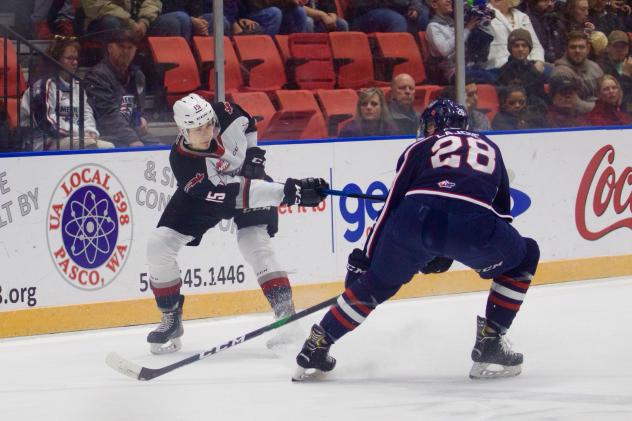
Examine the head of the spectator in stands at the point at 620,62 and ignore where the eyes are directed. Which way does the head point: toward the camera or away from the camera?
toward the camera

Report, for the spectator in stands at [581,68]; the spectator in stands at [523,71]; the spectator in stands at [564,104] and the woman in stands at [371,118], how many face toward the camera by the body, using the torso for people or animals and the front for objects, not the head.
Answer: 4

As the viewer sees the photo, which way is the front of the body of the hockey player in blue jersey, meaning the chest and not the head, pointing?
away from the camera

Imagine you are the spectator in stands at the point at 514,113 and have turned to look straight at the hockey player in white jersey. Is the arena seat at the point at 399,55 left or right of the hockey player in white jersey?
right

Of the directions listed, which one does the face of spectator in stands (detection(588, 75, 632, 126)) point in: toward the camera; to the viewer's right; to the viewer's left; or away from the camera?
toward the camera

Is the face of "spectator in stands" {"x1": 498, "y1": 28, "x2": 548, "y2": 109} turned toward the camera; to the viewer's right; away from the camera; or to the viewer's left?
toward the camera

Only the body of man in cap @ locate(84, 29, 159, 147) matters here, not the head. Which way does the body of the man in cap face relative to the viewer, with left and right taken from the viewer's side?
facing the viewer and to the right of the viewer

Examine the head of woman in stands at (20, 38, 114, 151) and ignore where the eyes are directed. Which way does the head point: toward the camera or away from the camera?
toward the camera

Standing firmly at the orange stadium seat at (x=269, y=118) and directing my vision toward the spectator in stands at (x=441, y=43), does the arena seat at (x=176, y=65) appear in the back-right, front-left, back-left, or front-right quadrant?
back-left

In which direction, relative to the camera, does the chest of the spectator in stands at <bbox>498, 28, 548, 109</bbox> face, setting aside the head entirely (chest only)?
toward the camera

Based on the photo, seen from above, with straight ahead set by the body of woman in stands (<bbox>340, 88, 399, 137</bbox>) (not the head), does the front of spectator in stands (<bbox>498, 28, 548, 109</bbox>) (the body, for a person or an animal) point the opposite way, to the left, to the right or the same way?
the same way

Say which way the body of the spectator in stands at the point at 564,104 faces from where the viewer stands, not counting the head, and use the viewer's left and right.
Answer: facing the viewer

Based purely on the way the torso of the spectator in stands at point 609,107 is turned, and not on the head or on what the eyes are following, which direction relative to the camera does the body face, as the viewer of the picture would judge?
toward the camera

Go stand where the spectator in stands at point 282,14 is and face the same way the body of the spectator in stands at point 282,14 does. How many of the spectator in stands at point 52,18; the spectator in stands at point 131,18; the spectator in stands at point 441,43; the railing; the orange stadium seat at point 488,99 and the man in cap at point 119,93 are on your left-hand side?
2

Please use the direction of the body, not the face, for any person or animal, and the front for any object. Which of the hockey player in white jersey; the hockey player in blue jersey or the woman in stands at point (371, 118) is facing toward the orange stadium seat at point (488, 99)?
the hockey player in blue jersey

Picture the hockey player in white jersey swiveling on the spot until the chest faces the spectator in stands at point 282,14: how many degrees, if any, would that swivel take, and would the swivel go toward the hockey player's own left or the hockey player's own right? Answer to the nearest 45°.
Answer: approximately 135° to the hockey player's own left
